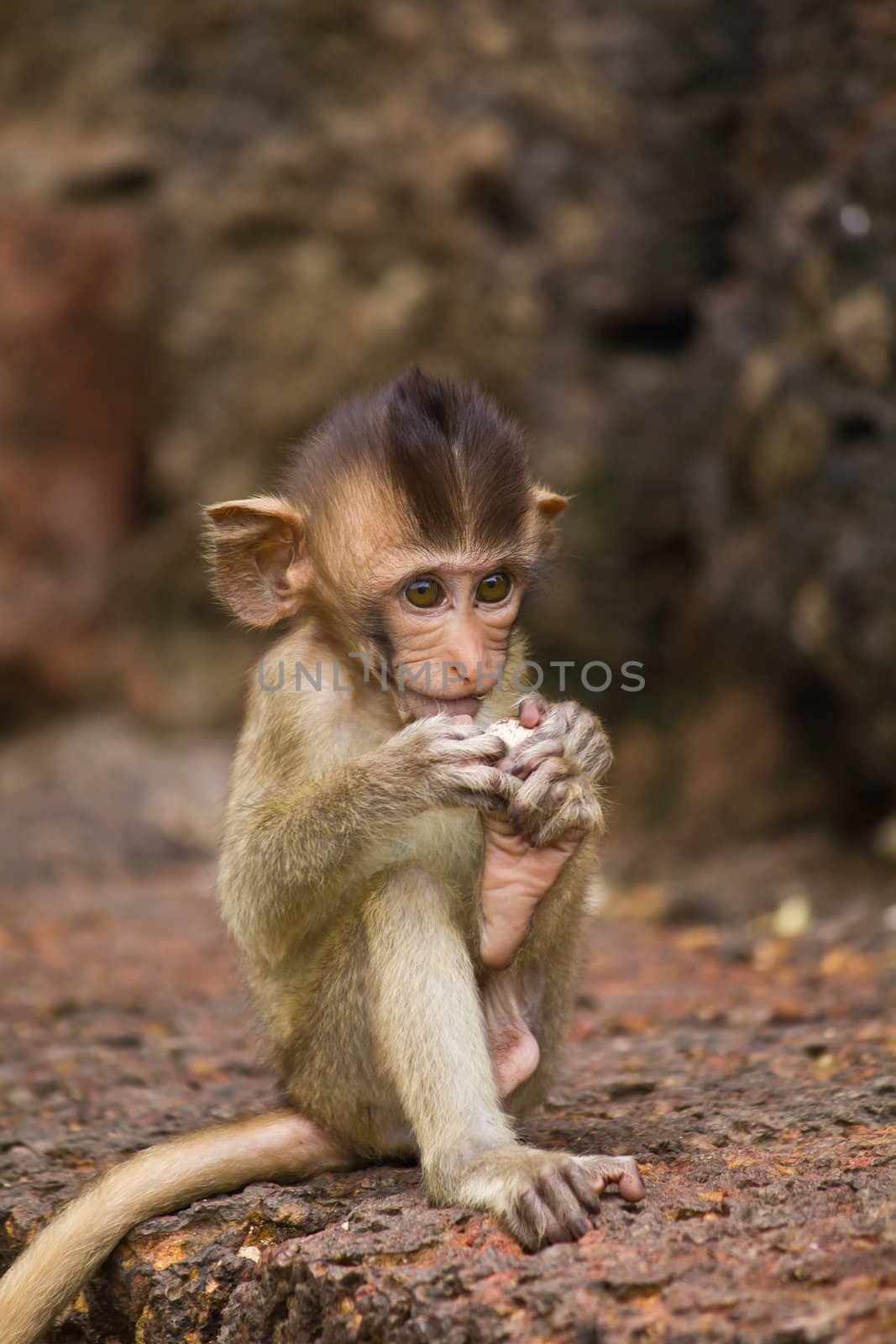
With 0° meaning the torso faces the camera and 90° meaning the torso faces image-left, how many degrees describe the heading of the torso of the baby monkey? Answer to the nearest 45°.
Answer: approximately 315°
